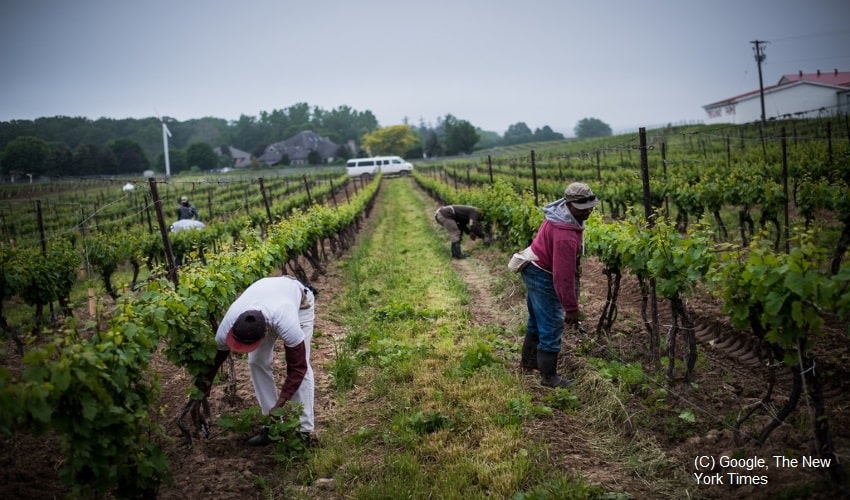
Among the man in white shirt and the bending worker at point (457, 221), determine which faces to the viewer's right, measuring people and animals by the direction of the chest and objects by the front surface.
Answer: the bending worker

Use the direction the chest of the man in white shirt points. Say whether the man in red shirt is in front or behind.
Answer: behind

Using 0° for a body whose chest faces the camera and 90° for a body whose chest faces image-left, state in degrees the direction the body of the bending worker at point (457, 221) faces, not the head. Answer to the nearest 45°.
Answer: approximately 270°

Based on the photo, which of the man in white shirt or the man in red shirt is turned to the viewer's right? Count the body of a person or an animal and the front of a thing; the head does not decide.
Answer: the man in red shirt

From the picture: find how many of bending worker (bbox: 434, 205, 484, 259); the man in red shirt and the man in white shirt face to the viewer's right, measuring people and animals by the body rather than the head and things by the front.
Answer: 2

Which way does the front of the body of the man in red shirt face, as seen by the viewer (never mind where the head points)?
to the viewer's right

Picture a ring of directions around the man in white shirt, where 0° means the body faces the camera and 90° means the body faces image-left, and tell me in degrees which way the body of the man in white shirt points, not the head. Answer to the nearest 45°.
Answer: approximately 45°

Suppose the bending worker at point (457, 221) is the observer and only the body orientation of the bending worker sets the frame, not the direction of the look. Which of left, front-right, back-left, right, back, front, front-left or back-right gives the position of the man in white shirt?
right

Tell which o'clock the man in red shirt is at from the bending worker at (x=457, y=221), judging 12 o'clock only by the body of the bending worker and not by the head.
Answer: The man in red shirt is roughly at 3 o'clock from the bending worker.

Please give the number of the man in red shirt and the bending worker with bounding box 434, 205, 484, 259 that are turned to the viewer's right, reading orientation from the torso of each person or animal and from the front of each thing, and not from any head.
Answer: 2

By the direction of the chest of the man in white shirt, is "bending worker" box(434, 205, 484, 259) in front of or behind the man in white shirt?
behind
